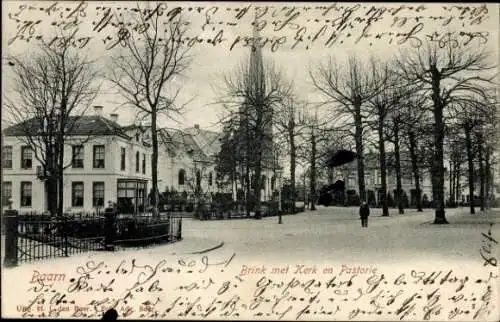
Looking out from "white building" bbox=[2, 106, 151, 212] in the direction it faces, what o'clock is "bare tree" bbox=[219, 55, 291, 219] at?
The bare tree is roughly at 9 o'clock from the white building.

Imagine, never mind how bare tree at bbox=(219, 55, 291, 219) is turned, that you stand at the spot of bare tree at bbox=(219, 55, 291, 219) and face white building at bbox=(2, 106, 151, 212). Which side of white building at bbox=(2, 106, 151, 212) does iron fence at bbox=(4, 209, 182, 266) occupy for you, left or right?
left

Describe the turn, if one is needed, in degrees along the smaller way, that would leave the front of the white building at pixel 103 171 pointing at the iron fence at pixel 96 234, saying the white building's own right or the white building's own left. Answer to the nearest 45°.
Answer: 0° — it already faces it

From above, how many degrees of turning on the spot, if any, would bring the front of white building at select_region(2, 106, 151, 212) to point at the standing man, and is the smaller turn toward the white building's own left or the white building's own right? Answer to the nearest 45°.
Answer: approximately 45° to the white building's own left

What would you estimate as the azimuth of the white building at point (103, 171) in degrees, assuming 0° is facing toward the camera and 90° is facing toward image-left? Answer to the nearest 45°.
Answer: approximately 0°

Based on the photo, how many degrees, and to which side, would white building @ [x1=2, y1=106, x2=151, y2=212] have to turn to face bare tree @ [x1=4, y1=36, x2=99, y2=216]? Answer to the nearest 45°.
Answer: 0° — it already faces it
